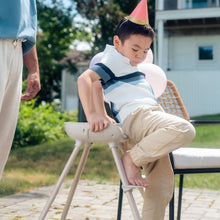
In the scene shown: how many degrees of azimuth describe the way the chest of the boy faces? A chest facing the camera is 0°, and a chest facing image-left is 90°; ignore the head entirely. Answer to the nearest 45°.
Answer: approximately 315°

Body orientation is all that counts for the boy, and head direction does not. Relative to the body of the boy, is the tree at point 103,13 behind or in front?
behind

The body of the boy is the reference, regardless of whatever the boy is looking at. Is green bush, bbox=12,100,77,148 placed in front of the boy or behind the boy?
behind

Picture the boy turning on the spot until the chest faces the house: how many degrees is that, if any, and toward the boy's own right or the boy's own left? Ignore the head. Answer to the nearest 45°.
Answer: approximately 135° to the boy's own left
